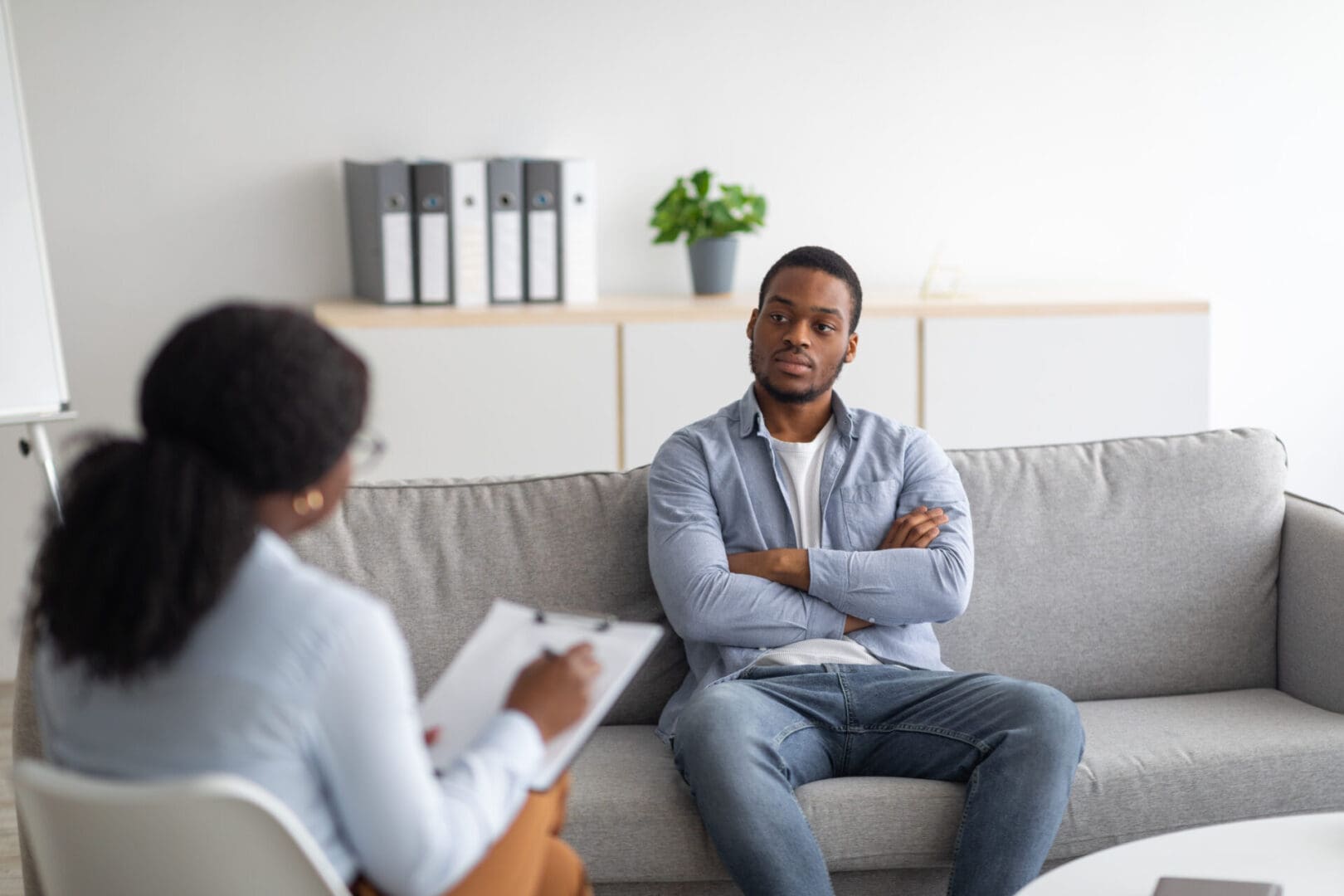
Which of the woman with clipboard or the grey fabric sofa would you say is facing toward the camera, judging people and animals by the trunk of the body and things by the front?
the grey fabric sofa

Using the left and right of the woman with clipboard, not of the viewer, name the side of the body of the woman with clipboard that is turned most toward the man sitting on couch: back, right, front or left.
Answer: front

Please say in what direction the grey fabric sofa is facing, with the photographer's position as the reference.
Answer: facing the viewer

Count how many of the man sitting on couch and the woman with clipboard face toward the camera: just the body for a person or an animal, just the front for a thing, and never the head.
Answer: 1

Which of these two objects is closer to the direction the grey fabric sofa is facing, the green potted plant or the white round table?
the white round table

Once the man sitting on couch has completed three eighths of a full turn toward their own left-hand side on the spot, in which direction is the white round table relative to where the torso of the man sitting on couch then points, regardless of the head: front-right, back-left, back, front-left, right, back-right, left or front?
right

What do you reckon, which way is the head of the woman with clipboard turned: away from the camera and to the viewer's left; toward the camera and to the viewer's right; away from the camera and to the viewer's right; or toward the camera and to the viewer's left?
away from the camera and to the viewer's right

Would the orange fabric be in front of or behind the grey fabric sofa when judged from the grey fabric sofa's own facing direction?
in front

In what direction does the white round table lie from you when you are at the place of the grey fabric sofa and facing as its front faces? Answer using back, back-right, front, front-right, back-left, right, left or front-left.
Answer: front

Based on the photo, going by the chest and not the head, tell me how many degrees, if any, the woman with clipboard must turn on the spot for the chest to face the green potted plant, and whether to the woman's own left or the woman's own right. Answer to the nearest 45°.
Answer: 0° — they already face it

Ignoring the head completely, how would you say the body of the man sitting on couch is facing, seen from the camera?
toward the camera

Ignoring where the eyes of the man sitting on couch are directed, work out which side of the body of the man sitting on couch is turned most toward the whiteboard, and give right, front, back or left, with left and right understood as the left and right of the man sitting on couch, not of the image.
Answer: right

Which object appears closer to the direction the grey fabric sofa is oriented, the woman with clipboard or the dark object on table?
the dark object on table

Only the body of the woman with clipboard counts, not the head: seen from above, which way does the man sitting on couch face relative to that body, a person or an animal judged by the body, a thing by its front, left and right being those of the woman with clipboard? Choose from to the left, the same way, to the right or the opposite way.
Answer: the opposite way

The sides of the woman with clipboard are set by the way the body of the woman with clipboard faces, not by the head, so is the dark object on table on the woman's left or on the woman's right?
on the woman's right

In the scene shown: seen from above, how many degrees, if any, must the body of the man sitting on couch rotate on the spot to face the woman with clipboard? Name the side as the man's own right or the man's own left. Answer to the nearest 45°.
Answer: approximately 45° to the man's own right

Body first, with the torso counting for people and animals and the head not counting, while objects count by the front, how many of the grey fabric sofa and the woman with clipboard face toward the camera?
1

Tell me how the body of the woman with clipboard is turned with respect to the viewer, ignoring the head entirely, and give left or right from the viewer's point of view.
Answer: facing away from the viewer and to the right of the viewer
